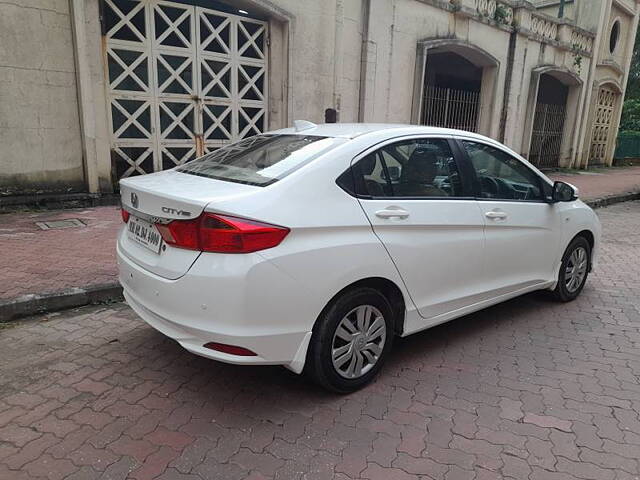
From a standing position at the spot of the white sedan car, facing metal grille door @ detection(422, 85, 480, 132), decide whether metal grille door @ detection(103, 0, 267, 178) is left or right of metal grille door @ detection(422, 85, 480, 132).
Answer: left

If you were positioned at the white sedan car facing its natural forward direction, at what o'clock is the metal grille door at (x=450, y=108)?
The metal grille door is roughly at 11 o'clock from the white sedan car.

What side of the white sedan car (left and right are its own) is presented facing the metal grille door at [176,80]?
left

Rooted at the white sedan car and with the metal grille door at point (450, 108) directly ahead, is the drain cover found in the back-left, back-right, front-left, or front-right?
front-left

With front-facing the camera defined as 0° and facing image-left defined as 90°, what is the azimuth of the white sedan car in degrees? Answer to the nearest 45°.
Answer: approximately 225°

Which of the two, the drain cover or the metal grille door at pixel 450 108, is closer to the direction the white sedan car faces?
the metal grille door
